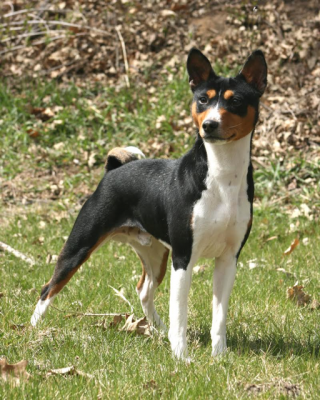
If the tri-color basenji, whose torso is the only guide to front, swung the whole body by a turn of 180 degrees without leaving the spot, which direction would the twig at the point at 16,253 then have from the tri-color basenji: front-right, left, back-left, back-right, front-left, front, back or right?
front

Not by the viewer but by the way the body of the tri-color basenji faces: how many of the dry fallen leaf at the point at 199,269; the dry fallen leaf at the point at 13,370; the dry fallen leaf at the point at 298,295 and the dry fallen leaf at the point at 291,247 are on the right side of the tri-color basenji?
1

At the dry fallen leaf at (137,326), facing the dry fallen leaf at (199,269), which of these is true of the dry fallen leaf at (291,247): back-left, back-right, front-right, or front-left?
front-right

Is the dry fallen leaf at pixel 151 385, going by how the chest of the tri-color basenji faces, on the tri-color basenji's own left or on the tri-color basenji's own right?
on the tri-color basenji's own right

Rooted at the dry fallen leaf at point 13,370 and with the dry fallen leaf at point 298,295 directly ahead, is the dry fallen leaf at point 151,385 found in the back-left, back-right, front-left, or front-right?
front-right

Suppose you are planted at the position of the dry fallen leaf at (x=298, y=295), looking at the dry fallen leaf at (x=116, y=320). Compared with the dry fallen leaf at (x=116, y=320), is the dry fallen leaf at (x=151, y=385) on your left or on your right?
left

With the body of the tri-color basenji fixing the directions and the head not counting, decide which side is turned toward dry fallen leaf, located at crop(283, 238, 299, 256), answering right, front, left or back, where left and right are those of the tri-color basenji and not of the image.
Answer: left

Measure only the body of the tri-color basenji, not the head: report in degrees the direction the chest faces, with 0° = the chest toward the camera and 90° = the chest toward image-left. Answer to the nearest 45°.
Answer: approximately 315°

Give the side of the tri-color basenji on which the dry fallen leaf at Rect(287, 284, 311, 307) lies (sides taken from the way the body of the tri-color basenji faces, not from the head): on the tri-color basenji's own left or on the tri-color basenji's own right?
on the tri-color basenji's own left

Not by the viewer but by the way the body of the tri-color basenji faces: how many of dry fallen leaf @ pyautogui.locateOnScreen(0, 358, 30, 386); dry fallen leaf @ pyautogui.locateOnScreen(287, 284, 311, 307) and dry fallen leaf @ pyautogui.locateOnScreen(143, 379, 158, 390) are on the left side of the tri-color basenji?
1

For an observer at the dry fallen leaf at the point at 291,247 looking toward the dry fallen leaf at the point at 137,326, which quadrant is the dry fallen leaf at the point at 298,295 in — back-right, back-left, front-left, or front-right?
front-left

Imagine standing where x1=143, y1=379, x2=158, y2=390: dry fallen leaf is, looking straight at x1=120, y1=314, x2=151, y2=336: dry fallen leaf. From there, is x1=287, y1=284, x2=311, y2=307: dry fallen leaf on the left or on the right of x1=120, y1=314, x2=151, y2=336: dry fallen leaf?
right

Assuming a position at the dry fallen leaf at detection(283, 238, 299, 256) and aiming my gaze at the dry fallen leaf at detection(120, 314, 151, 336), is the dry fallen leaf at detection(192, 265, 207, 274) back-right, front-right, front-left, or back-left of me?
front-right

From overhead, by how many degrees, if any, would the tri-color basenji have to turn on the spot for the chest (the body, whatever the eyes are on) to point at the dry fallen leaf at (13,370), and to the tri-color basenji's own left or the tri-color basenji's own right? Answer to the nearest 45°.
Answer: approximately 90° to the tri-color basenji's own right
